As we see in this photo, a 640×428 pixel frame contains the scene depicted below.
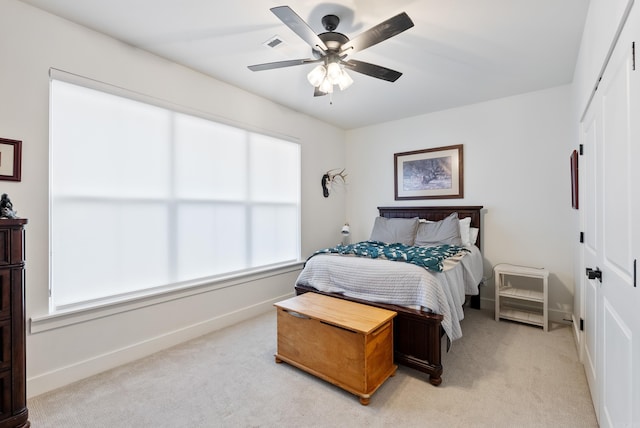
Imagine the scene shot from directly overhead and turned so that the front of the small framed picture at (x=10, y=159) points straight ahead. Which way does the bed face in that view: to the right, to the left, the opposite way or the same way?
to the right

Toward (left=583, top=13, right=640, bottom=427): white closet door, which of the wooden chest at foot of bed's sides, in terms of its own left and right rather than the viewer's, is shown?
left

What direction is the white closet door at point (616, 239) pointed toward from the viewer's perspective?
to the viewer's left

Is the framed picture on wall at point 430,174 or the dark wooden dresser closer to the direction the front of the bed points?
the dark wooden dresser

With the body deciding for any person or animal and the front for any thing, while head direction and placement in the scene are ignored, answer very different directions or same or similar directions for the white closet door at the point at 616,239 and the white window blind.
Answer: very different directions

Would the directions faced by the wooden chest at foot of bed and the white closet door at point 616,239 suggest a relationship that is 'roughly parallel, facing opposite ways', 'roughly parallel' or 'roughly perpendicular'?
roughly perpendicular

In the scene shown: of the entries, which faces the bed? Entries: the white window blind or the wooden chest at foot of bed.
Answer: the white window blind

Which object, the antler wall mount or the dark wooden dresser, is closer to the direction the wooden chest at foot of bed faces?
the dark wooden dresser

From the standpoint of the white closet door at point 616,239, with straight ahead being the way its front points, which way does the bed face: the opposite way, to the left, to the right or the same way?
to the left

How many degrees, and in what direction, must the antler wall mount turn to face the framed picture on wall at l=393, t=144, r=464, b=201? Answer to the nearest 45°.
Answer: approximately 45° to its left

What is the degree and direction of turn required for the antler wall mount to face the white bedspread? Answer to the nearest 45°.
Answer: approximately 45° to its right

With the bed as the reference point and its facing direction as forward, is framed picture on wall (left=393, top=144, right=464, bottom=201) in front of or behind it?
behind

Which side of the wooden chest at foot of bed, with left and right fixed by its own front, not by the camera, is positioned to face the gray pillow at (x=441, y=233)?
back
